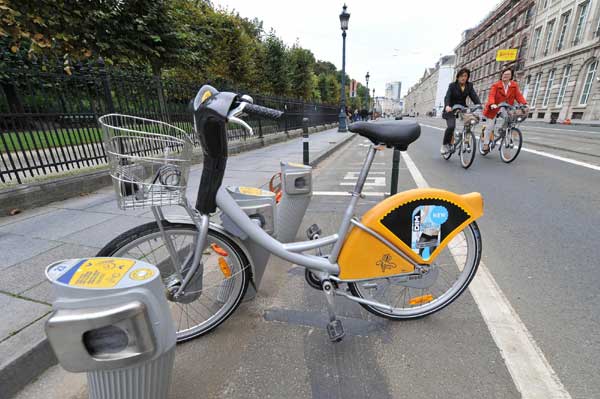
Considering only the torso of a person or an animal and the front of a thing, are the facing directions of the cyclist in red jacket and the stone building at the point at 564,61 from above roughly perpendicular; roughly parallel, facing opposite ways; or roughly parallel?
roughly perpendicular

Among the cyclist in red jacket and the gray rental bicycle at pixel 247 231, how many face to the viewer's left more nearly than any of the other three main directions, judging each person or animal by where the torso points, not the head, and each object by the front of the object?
1

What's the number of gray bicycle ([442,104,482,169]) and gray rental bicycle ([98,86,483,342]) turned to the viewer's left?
1

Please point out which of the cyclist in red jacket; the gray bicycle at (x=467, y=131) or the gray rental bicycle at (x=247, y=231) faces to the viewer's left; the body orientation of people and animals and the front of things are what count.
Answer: the gray rental bicycle

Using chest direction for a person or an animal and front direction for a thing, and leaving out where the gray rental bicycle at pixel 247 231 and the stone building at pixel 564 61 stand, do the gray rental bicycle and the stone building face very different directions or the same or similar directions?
same or similar directions

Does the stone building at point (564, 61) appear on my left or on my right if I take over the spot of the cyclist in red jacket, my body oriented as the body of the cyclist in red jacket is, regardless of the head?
on my left

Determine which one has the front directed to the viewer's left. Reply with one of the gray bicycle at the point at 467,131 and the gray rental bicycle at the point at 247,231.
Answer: the gray rental bicycle

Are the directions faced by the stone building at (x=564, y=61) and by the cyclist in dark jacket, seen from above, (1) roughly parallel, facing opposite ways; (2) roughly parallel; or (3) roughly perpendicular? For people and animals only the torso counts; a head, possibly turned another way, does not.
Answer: roughly perpendicular

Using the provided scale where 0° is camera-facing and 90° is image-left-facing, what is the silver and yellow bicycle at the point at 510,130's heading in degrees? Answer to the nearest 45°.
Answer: approximately 315°

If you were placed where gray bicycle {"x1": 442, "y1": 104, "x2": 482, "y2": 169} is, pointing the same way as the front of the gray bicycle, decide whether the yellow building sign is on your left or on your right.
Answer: on your left

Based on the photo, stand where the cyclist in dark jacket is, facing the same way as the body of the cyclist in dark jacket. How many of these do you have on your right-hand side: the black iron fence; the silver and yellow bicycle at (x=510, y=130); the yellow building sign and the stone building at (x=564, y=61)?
1

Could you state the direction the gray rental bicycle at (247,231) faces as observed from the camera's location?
facing to the left of the viewer

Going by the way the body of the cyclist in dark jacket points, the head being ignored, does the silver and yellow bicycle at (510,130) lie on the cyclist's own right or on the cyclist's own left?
on the cyclist's own left

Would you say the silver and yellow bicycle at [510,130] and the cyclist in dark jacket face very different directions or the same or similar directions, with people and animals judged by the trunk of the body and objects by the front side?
same or similar directions

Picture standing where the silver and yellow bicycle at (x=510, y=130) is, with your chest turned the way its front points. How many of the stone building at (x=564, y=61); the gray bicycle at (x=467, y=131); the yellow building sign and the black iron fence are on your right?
2

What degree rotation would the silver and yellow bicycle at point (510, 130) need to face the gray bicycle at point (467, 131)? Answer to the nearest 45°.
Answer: approximately 90° to its right
